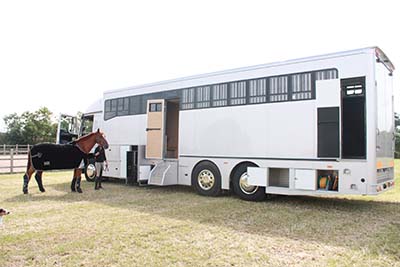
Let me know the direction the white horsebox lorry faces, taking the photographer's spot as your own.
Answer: facing away from the viewer and to the left of the viewer

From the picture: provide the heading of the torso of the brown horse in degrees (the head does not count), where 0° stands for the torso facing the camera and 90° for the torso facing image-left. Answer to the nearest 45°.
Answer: approximately 270°

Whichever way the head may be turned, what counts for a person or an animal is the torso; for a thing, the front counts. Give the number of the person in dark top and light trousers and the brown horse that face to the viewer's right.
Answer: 1

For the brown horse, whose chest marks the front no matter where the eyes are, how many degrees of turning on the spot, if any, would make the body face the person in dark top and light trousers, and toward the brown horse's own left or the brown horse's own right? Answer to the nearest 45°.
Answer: approximately 45° to the brown horse's own left
